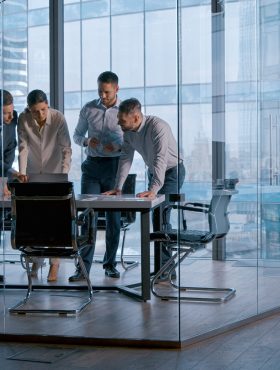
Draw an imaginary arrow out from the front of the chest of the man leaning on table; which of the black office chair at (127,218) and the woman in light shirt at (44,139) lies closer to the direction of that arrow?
the woman in light shirt

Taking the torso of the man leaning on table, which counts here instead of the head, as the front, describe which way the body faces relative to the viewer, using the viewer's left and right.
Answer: facing the viewer and to the left of the viewer

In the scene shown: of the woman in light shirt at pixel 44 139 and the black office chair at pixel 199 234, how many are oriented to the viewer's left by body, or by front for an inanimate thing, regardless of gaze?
1

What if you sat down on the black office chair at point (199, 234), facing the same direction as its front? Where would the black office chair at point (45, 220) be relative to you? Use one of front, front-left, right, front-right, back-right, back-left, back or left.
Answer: front

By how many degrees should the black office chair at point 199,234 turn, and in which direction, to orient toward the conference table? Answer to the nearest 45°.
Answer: approximately 45° to its right

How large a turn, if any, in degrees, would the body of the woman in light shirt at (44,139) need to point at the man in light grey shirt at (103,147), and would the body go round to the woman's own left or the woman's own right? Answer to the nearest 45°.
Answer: approximately 90° to the woman's own left

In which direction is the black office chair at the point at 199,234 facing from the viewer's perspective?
to the viewer's left

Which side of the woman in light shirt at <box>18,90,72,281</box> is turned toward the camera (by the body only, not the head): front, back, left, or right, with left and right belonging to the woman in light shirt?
front

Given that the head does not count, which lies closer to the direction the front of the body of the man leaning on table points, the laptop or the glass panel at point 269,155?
the laptop

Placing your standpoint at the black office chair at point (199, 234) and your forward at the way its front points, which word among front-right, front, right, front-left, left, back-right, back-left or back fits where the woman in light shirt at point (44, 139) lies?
front-right
